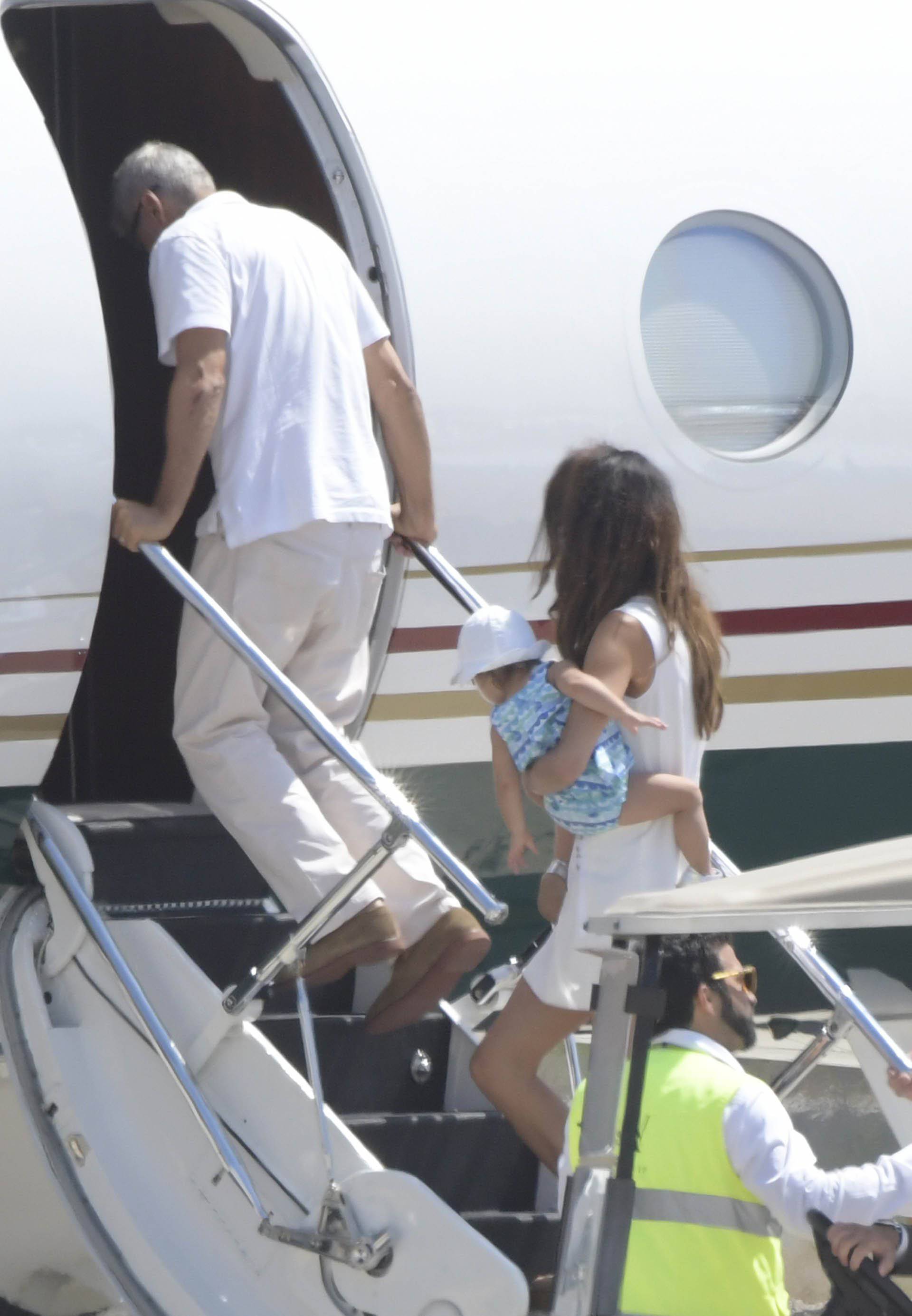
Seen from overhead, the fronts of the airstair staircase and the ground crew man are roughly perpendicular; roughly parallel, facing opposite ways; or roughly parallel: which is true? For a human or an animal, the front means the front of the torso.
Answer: roughly perpendicular

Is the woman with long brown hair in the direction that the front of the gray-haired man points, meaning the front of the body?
no

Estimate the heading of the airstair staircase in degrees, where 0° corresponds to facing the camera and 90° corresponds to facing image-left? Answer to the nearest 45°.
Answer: approximately 315°

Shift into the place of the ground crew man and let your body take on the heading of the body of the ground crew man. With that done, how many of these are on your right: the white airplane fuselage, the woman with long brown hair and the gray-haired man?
0

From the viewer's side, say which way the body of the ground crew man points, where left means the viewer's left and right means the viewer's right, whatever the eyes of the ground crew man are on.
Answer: facing away from the viewer and to the right of the viewer

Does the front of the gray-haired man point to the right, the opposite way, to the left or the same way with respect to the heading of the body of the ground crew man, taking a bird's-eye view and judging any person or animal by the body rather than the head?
to the left

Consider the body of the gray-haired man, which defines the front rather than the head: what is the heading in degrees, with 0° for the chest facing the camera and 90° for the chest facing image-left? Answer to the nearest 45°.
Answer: approximately 135°

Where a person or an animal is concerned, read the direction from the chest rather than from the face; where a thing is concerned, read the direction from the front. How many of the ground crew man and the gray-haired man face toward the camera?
0

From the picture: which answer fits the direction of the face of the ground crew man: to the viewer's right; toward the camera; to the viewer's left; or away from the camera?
to the viewer's right

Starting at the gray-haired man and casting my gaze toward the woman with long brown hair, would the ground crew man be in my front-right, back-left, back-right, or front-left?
front-right

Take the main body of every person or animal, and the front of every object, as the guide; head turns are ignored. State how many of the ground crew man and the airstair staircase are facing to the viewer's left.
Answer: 0
